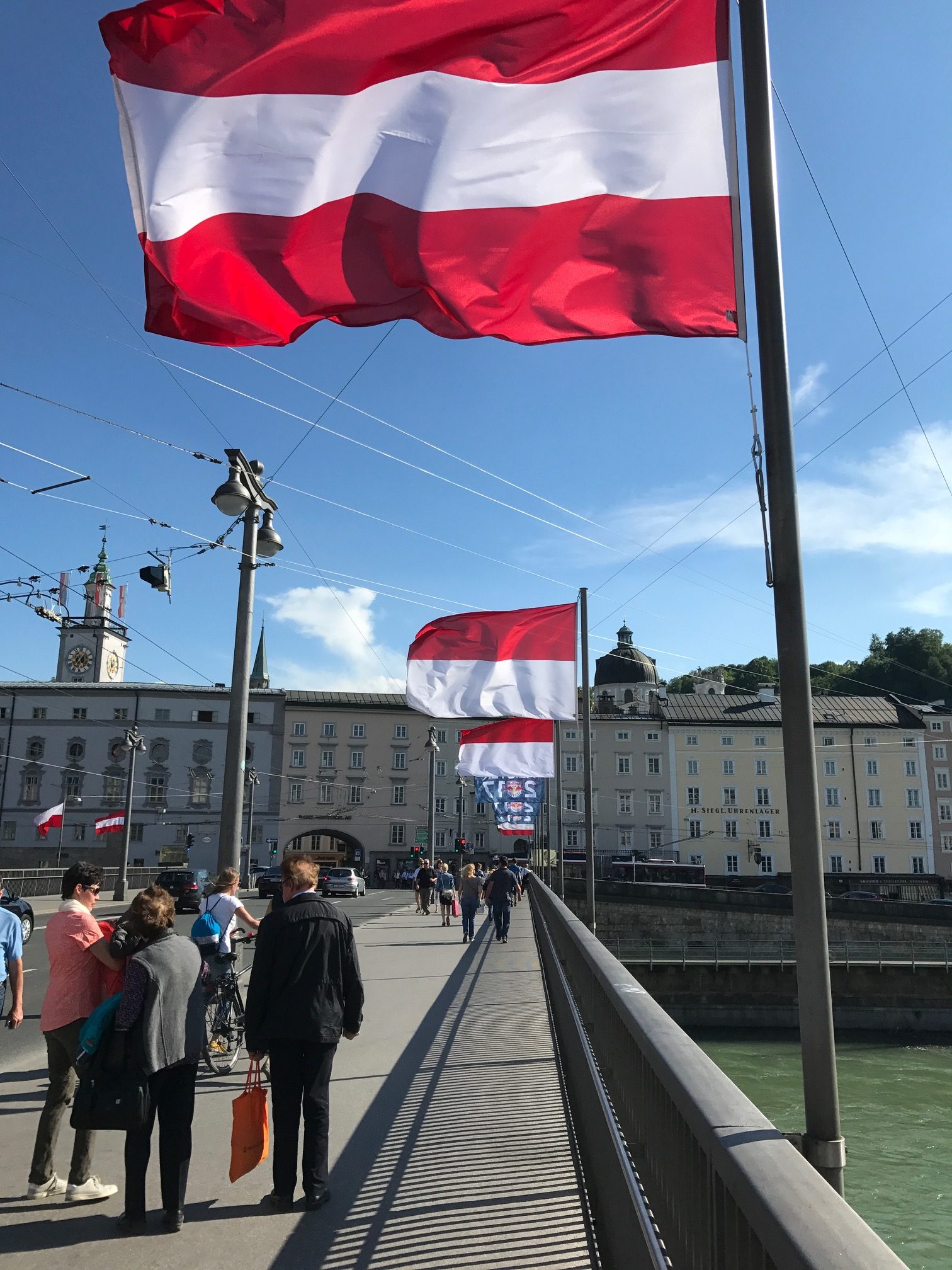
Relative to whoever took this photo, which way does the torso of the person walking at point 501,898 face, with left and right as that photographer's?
facing away from the viewer

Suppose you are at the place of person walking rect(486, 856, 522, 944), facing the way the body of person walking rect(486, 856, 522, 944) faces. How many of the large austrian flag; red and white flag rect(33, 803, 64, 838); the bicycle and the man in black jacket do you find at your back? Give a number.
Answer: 3

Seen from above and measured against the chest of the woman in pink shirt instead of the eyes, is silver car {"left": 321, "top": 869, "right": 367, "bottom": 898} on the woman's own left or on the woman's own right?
on the woman's own left

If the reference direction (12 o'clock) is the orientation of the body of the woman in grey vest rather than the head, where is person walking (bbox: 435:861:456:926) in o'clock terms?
The person walking is roughly at 2 o'clock from the woman in grey vest.

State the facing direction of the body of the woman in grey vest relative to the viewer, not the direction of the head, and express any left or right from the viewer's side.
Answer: facing away from the viewer and to the left of the viewer

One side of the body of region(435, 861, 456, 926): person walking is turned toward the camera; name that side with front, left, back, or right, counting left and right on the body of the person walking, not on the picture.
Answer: back

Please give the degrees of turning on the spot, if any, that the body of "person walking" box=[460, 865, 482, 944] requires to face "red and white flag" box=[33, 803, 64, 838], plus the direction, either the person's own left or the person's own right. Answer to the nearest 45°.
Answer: approximately 45° to the person's own left

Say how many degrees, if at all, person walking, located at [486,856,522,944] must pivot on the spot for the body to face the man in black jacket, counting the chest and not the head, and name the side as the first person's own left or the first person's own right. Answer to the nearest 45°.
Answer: approximately 180°

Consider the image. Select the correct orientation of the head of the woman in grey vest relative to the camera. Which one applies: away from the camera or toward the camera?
away from the camera

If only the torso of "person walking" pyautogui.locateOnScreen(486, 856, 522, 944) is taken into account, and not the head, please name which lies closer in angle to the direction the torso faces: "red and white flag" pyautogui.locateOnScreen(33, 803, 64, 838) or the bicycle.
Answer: the red and white flag

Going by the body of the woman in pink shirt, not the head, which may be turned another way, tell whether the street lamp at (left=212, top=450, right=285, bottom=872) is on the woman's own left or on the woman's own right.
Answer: on the woman's own left
